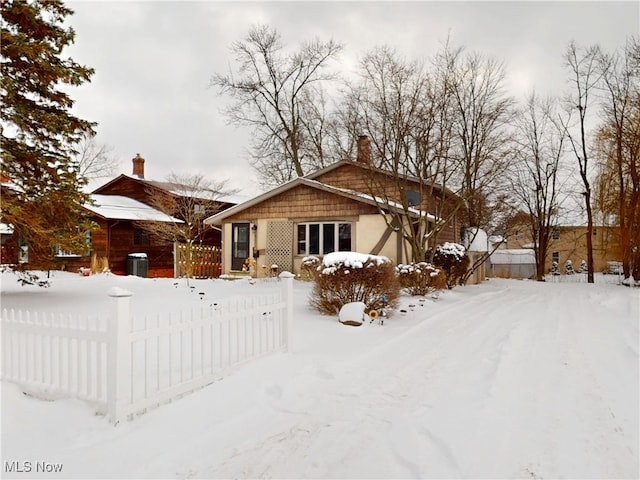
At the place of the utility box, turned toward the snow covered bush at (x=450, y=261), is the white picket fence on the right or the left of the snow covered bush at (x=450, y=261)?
right

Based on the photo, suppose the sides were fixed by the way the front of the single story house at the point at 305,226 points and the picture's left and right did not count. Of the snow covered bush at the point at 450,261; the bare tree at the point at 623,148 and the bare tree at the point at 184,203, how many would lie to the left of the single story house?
2

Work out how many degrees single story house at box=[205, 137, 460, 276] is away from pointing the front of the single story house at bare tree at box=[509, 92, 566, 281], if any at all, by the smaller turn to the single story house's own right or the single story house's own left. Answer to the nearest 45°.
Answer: approximately 135° to the single story house's own left

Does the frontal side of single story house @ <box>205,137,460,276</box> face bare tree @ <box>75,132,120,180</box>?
no

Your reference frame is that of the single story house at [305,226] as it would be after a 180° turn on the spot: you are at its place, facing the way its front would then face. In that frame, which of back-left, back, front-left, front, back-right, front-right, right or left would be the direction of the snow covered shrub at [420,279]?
back-right

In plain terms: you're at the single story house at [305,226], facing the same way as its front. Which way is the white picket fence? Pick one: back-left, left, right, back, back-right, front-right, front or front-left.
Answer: front

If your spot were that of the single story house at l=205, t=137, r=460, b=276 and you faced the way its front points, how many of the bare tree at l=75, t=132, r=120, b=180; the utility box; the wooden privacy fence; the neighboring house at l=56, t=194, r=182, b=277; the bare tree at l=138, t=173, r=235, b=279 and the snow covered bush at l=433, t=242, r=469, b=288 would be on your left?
1

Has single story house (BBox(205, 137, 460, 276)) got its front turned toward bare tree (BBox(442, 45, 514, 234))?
no

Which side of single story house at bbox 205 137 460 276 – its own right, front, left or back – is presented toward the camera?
front

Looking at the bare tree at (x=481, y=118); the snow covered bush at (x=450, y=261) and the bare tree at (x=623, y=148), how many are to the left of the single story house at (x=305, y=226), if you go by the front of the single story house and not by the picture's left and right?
3

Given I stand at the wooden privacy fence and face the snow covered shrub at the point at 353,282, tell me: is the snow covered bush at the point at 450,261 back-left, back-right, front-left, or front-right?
front-left

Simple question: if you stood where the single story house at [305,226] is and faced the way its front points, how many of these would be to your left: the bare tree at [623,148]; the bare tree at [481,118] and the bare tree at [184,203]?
2

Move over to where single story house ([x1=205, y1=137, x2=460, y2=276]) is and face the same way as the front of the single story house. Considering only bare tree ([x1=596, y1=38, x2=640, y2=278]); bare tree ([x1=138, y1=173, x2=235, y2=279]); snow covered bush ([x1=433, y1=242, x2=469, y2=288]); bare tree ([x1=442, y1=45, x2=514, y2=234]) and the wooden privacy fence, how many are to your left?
3

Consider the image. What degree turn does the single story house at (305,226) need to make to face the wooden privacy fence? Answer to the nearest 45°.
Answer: approximately 90° to its right

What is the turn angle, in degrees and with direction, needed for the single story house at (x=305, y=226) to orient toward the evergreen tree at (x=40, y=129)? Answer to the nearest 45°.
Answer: approximately 45° to its right
